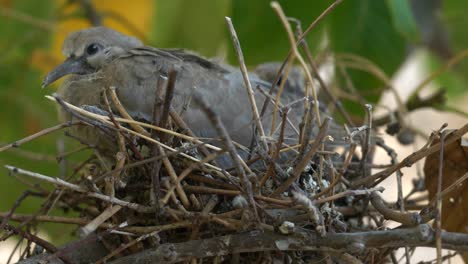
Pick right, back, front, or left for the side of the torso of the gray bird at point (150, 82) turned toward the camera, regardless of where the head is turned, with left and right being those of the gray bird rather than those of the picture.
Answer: left

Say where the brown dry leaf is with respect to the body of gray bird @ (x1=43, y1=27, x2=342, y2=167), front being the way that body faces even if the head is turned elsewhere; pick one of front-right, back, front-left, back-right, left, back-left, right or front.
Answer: back

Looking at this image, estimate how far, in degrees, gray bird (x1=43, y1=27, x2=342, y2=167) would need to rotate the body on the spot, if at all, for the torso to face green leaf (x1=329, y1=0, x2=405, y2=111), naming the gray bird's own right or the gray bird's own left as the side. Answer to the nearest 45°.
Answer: approximately 180°

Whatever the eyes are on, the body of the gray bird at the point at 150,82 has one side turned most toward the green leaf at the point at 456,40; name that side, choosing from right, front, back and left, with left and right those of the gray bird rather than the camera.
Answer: back
